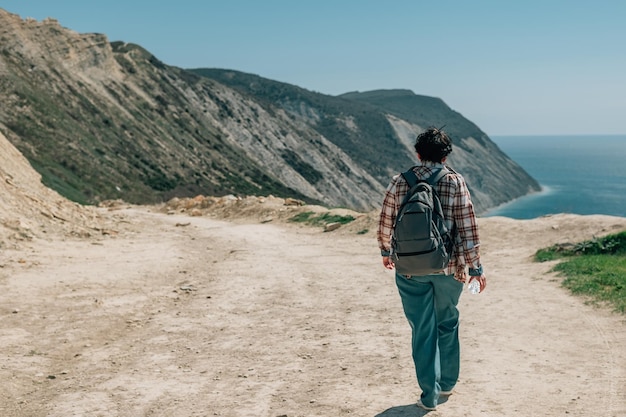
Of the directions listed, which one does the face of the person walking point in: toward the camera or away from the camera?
away from the camera

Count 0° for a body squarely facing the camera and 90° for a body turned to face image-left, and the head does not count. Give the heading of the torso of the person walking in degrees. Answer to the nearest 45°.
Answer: approximately 180°
